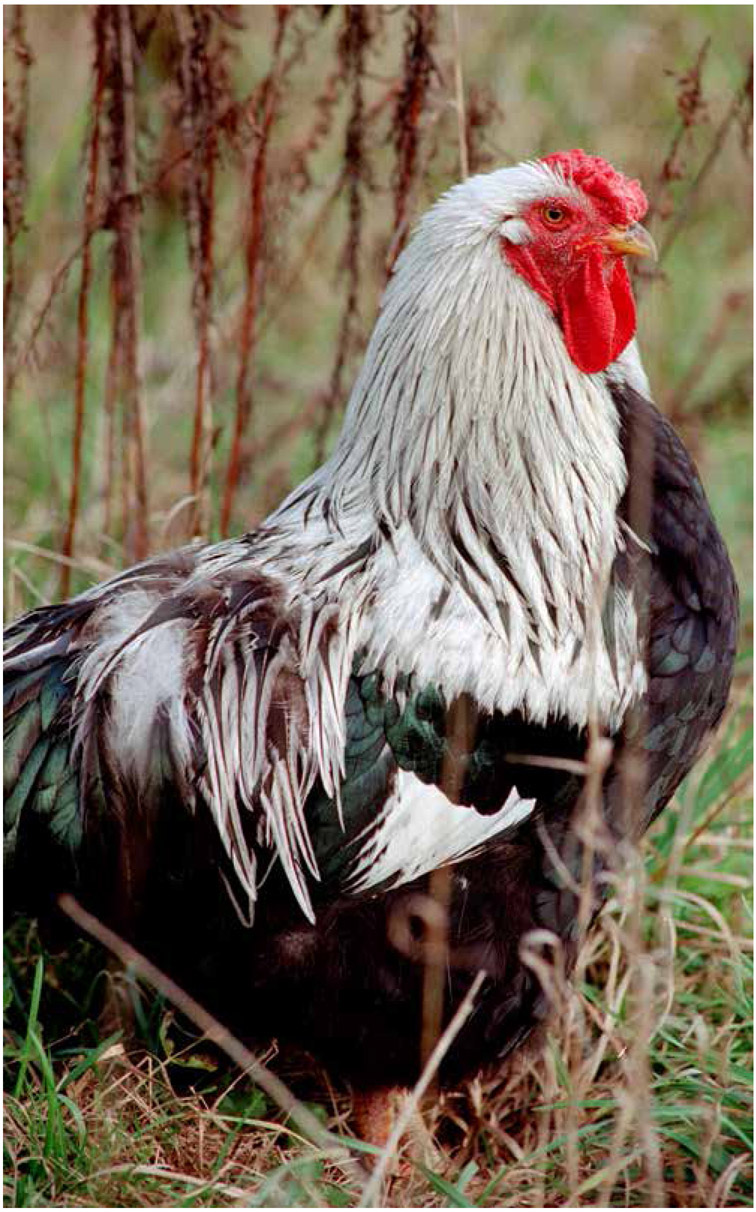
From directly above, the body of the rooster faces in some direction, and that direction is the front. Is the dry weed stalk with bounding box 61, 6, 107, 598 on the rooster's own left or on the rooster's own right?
on the rooster's own left

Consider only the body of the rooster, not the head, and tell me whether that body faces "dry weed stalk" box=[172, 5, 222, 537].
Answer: no

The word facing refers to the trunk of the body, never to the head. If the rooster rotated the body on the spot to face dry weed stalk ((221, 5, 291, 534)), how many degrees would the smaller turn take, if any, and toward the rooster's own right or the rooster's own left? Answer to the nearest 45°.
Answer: approximately 90° to the rooster's own left

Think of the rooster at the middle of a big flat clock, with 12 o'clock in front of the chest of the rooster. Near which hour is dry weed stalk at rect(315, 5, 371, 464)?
The dry weed stalk is roughly at 9 o'clock from the rooster.

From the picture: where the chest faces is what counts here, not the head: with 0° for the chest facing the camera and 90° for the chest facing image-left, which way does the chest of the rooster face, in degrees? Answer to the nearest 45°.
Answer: approximately 270°

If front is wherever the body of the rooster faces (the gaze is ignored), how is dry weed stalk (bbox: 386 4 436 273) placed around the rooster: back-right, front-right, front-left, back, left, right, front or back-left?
left

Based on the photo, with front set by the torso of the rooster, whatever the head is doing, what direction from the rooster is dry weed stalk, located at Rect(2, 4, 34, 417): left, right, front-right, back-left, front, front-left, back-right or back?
back-left

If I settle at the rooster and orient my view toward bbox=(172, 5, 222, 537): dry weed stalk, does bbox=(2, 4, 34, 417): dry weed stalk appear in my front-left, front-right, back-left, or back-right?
front-left
